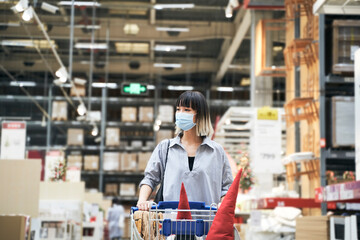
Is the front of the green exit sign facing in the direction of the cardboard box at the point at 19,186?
yes

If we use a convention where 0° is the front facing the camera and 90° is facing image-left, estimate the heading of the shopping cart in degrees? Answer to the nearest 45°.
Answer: approximately 0°

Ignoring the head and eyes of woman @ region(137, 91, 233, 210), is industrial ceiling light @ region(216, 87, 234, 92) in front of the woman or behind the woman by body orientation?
behind

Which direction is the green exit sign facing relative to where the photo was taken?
toward the camera

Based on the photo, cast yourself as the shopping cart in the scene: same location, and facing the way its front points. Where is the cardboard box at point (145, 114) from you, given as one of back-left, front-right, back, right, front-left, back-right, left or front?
back

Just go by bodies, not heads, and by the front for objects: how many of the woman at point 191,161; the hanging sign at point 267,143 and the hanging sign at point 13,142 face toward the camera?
3

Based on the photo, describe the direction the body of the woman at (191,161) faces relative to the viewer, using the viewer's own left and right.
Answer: facing the viewer

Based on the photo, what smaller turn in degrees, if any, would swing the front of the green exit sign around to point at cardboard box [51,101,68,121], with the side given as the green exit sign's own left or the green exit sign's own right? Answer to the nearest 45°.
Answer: approximately 135° to the green exit sign's own right

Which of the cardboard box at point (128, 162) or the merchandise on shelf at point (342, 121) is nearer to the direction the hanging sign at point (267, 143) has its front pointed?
the merchandise on shelf

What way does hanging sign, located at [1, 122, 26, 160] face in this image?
toward the camera
